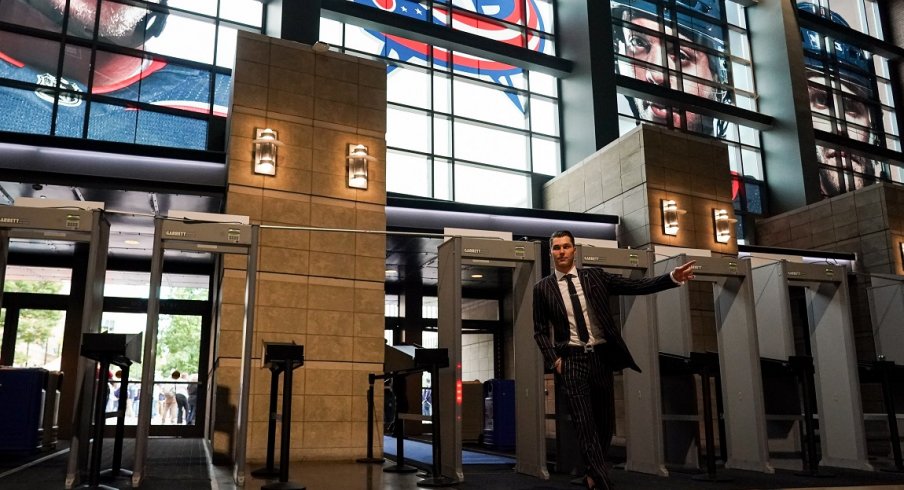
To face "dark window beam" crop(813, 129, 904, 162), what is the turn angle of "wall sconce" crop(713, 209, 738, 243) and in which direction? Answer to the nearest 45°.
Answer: approximately 90° to its left

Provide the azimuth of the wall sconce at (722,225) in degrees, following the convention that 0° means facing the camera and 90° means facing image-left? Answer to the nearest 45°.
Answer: approximately 315°

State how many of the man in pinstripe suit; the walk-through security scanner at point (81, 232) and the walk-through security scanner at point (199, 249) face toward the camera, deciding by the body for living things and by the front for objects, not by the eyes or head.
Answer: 3

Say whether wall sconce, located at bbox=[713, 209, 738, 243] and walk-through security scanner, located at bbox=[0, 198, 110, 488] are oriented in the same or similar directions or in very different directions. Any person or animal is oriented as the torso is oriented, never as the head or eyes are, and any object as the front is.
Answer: same or similar directions

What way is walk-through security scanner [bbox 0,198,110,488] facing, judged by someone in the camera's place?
facing the viewer

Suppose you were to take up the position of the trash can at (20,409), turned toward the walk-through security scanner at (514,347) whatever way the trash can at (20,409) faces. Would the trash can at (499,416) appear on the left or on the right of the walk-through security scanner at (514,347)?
left

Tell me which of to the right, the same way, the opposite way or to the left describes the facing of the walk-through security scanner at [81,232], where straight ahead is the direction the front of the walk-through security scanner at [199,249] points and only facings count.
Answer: the same way

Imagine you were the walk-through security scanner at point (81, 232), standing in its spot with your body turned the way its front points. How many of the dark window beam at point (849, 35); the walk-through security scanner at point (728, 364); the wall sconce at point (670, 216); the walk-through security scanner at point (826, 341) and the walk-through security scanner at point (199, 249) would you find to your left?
5

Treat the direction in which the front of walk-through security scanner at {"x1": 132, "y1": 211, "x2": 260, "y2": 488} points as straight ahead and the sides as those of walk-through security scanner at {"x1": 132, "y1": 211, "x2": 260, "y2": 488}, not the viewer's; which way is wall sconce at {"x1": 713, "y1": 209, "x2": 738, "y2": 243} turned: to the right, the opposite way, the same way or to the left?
the same way

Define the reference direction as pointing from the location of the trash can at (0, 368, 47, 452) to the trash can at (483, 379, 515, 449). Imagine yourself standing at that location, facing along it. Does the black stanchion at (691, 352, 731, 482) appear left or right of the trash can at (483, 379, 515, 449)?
right

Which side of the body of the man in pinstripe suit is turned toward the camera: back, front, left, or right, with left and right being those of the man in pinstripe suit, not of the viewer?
front

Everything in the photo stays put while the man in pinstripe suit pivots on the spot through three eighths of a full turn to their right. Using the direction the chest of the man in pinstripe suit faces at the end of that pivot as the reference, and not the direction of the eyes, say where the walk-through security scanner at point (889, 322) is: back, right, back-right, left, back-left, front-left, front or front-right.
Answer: right

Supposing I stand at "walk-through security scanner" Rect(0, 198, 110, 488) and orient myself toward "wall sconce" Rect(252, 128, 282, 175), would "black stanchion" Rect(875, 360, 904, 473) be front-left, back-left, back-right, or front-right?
front-right

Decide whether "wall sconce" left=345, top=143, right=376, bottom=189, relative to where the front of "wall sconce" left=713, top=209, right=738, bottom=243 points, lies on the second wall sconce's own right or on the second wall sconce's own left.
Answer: on the second wall sconce's own right

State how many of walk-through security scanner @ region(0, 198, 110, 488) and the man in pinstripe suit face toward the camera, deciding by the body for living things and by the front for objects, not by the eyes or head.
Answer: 2

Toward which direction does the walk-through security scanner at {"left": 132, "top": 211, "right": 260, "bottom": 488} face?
toward the camera

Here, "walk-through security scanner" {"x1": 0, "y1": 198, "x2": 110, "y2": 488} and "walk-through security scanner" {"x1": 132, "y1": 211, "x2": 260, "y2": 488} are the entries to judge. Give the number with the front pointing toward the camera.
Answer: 2
